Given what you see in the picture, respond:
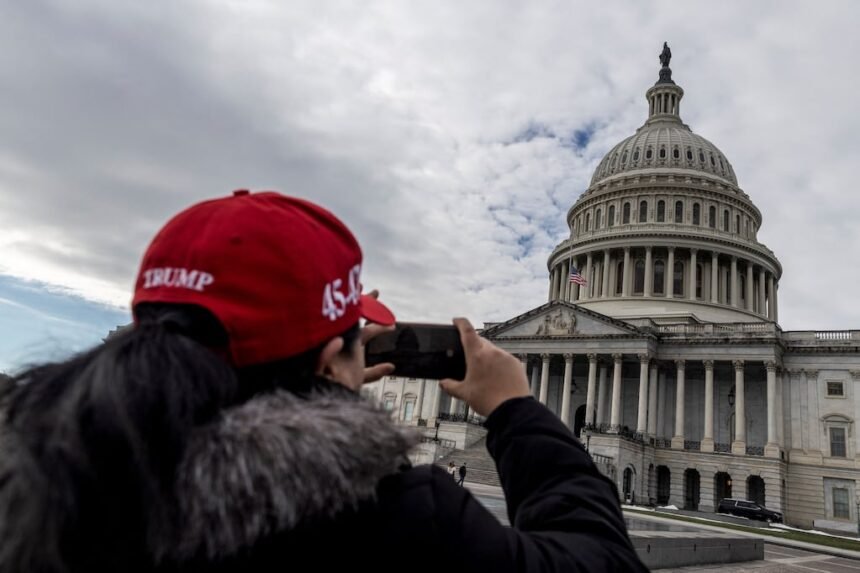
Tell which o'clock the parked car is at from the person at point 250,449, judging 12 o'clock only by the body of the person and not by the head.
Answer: The parked car is roughly at 12 o'clock from the person.

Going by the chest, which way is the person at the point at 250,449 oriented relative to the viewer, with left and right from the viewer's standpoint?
facing away from the viewer and to the right of the viewer

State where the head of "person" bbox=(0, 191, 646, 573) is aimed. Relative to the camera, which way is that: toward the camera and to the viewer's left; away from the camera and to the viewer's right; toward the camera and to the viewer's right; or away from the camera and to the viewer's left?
away from the camera and to the viewer's right
